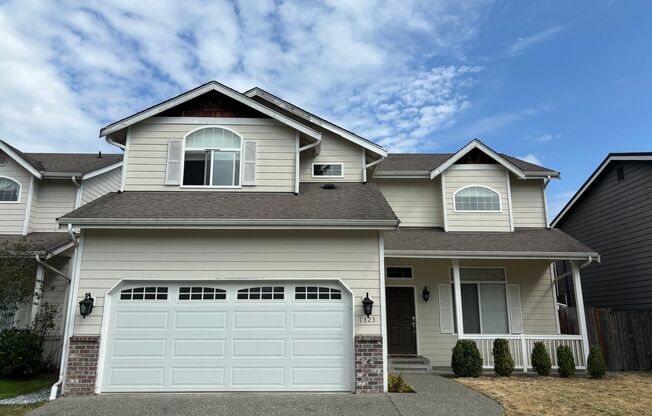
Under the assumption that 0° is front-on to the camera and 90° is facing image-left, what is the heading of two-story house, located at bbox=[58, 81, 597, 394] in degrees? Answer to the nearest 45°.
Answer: approximately 0°

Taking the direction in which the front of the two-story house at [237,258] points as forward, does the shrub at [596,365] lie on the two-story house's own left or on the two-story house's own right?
on the two-story house's own left

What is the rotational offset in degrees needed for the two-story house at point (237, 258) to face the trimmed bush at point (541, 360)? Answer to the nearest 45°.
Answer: approximately 90° to its left

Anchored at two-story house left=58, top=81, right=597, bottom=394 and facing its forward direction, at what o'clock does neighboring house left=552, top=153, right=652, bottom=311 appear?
The neighboring house is roughly at 8 o'clock from the two-story house.

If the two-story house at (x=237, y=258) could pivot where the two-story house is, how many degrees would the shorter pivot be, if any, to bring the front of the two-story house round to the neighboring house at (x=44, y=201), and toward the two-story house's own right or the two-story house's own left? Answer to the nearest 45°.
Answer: approximately 135° to the two-story house's own right

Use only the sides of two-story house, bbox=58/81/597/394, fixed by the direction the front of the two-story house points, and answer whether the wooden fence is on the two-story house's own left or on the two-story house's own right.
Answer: on the two-story house's own left
